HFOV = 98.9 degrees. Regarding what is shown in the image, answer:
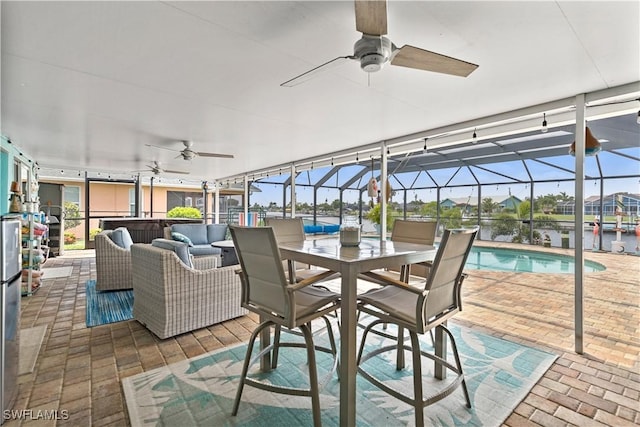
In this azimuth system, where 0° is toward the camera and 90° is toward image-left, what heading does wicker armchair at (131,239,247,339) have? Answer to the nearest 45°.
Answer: approximately 225°

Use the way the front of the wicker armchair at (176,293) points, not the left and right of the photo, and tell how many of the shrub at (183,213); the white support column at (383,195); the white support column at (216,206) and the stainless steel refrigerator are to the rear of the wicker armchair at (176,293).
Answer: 1

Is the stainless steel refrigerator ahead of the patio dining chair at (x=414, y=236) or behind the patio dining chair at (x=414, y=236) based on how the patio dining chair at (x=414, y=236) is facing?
ahead

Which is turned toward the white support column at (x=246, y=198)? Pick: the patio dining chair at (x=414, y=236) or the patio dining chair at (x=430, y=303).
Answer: the patio dining chair at (x=430, y=303)

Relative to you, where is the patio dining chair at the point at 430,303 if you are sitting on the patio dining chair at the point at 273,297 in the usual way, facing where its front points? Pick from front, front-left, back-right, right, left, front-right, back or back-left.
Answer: front-right

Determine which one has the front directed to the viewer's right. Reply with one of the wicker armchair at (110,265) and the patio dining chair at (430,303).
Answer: the wicker armchair

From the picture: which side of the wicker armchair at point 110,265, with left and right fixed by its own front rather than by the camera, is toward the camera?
right

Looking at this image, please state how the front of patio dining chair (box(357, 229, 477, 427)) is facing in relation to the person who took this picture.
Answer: facing away from the viewer and to the left of the viewer

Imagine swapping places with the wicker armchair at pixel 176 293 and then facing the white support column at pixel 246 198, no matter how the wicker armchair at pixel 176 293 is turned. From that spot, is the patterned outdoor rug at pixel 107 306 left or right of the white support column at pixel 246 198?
left

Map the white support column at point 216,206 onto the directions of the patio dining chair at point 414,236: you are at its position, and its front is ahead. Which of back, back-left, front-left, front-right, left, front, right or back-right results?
right

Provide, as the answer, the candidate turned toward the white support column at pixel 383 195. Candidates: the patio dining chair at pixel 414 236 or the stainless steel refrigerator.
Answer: the stainless steel refrigerator

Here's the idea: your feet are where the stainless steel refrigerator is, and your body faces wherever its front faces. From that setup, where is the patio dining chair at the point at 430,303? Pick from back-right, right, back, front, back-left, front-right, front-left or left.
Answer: front-right

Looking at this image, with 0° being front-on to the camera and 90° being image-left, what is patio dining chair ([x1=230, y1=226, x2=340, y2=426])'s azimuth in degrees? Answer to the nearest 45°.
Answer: approximately 225°

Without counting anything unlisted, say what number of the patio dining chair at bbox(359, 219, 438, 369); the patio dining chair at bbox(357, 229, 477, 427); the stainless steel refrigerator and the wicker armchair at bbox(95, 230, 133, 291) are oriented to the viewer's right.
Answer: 2
